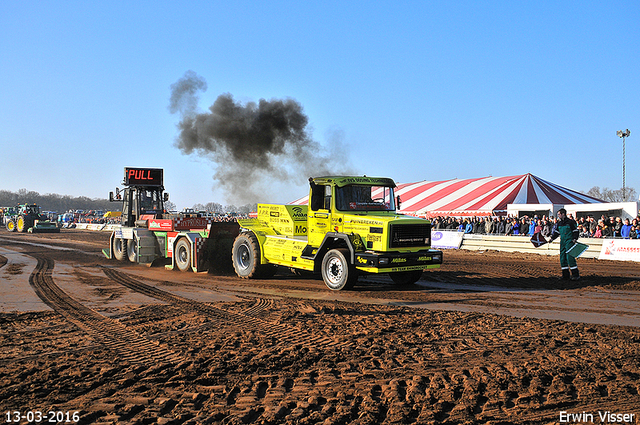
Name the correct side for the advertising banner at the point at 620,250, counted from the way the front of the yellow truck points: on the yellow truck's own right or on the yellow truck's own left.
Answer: on the yellow truck's own left

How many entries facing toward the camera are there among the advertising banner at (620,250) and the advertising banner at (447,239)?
2

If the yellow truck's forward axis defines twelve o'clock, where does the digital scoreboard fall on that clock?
The digital scoreboard is roughly at 6 o'clock from the yellow truck.

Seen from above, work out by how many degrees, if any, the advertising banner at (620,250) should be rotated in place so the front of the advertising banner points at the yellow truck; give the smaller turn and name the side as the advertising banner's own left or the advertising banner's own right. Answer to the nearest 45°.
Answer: approximately 45° to the advertising banner's own right

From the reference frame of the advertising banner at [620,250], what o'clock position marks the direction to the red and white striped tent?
The red and white striped tent is roughly at 5 o'clock from the advertising banner.

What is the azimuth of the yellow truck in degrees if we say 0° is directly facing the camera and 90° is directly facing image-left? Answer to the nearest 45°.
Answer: approximately 315°

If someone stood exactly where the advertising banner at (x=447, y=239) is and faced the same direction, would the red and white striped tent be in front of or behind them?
behind

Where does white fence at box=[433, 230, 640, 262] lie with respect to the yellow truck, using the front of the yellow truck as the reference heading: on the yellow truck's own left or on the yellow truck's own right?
on the yellow truck's own left

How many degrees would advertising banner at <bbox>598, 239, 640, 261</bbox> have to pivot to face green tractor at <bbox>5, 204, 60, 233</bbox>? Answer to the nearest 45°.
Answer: approximately 90° to its right

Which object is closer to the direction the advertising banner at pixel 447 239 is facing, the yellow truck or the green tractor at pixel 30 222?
the yellow truck

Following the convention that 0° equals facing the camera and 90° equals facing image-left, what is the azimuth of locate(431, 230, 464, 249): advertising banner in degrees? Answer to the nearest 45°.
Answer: approximately 0°

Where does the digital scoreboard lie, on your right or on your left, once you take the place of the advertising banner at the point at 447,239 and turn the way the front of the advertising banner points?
on your right
